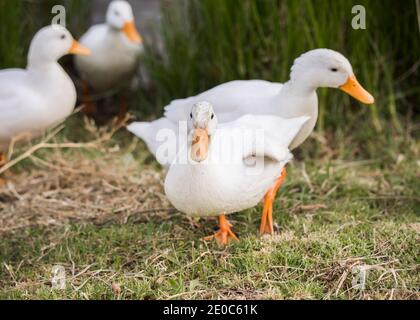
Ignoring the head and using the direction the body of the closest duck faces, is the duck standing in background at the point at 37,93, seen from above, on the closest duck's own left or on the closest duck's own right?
on the closest duck's own right

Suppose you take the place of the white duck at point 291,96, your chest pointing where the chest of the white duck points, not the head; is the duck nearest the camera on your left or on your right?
on your right

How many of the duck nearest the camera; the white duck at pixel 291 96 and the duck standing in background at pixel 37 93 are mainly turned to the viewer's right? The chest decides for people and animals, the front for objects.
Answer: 2

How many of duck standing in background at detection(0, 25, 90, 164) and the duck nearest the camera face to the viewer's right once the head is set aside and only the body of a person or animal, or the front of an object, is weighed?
1

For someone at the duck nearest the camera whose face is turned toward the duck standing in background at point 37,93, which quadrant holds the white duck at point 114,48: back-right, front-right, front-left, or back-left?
front-right

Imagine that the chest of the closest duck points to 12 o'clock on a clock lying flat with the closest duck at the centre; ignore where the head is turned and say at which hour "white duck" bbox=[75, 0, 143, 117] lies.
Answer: The white duck is roughly at 4 o'clock from the closest duck.

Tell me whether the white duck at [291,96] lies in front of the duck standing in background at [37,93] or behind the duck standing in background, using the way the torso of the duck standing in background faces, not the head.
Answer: in front

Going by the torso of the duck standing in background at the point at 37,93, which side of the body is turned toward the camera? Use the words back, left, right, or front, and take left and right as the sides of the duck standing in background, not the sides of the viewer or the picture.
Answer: right

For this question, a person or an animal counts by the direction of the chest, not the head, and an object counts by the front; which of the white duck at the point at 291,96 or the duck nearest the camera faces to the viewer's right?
the white duck

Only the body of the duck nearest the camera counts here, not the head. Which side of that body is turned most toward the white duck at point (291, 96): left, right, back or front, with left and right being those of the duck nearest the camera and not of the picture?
back

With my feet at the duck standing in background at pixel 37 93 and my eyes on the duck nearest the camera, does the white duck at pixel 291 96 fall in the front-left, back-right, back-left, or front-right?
front-left
